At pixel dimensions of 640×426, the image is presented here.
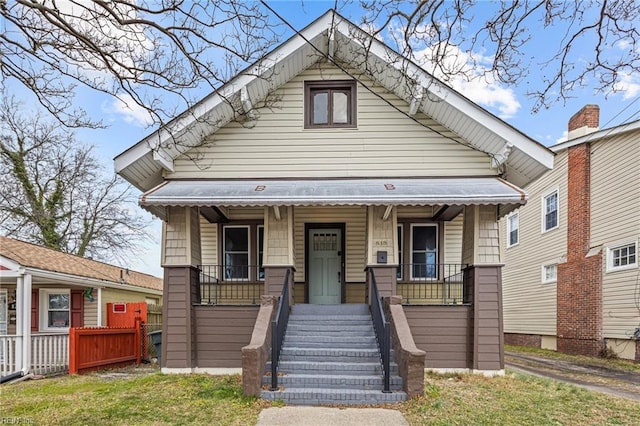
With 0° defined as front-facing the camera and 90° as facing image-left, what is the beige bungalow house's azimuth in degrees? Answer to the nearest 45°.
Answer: approximately 0°

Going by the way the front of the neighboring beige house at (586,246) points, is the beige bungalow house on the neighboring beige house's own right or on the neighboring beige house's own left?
on the neighboring beige house's own right

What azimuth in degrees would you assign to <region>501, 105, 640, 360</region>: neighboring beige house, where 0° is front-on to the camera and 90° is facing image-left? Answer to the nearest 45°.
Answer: approximately 315°

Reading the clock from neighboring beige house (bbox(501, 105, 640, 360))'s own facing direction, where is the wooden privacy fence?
The wooden privacy fence is roughly at 3 o'clock from the neighboring beige house.
